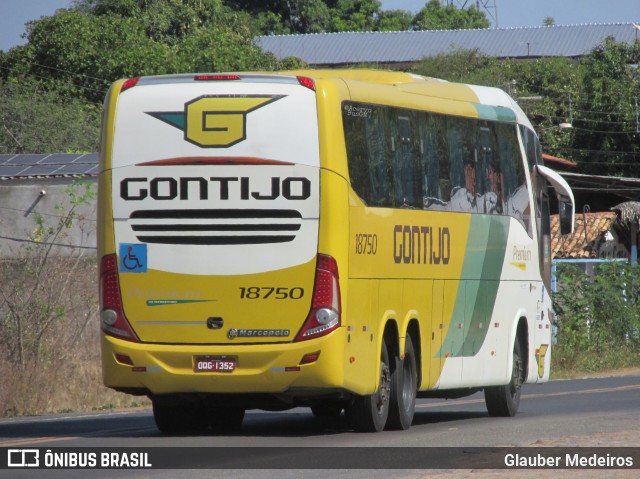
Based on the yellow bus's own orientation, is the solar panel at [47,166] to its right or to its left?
on its left

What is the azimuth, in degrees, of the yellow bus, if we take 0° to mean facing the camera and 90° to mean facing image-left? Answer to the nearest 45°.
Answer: approximately 225°
